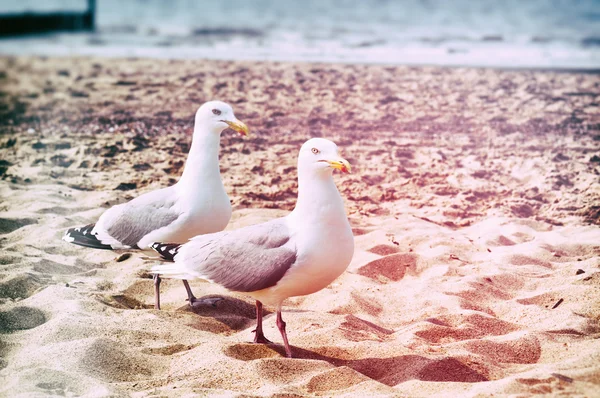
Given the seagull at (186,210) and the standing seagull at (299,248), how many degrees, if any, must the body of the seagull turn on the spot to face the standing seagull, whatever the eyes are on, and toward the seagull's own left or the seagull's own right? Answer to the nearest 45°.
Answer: approximately 45° to the seagull's own right

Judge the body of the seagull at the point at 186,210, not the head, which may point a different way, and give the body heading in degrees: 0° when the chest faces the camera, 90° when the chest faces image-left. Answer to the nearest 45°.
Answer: approximately 270°
